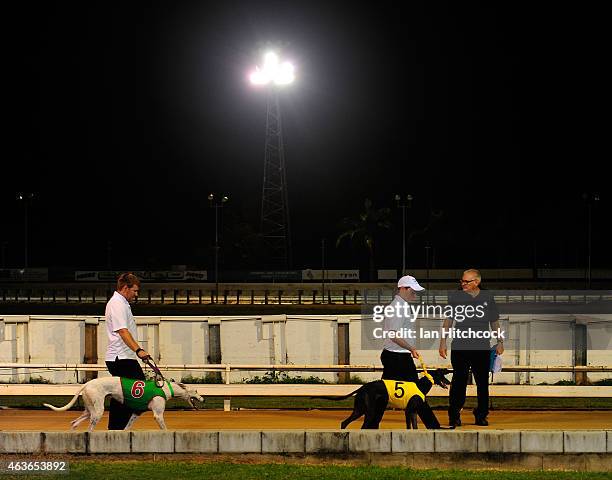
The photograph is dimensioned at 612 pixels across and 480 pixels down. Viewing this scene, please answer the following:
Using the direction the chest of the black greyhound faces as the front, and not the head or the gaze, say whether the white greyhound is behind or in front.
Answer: behind

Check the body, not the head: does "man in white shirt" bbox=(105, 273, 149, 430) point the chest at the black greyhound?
yes

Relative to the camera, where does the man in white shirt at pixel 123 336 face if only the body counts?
to the viewer's right

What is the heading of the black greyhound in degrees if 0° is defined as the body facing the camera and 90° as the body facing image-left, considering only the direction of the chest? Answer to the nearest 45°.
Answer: approximately 270°

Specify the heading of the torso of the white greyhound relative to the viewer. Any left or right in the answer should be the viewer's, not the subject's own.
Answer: facing to the right of the viewer

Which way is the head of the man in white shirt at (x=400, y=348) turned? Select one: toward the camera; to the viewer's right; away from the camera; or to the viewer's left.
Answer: to the viewer's right

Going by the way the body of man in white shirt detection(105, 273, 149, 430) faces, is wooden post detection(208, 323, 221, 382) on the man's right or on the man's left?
on the man's left

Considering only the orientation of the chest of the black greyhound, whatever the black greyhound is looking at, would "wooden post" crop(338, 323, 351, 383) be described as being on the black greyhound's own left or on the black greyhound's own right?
on the black greyhound's own left

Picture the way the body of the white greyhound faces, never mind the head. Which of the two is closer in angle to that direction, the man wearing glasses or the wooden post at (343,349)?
the man wearing glasses

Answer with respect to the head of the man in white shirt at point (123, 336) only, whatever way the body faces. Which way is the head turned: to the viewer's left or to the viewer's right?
to the viewer's right

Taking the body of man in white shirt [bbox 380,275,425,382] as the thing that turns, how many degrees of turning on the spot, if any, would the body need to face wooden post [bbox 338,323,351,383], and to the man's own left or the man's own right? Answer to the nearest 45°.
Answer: approximately 90° to the man's own left
